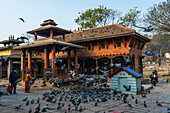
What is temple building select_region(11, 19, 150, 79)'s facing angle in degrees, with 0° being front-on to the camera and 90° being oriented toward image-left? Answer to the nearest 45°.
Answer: approximately 45°
